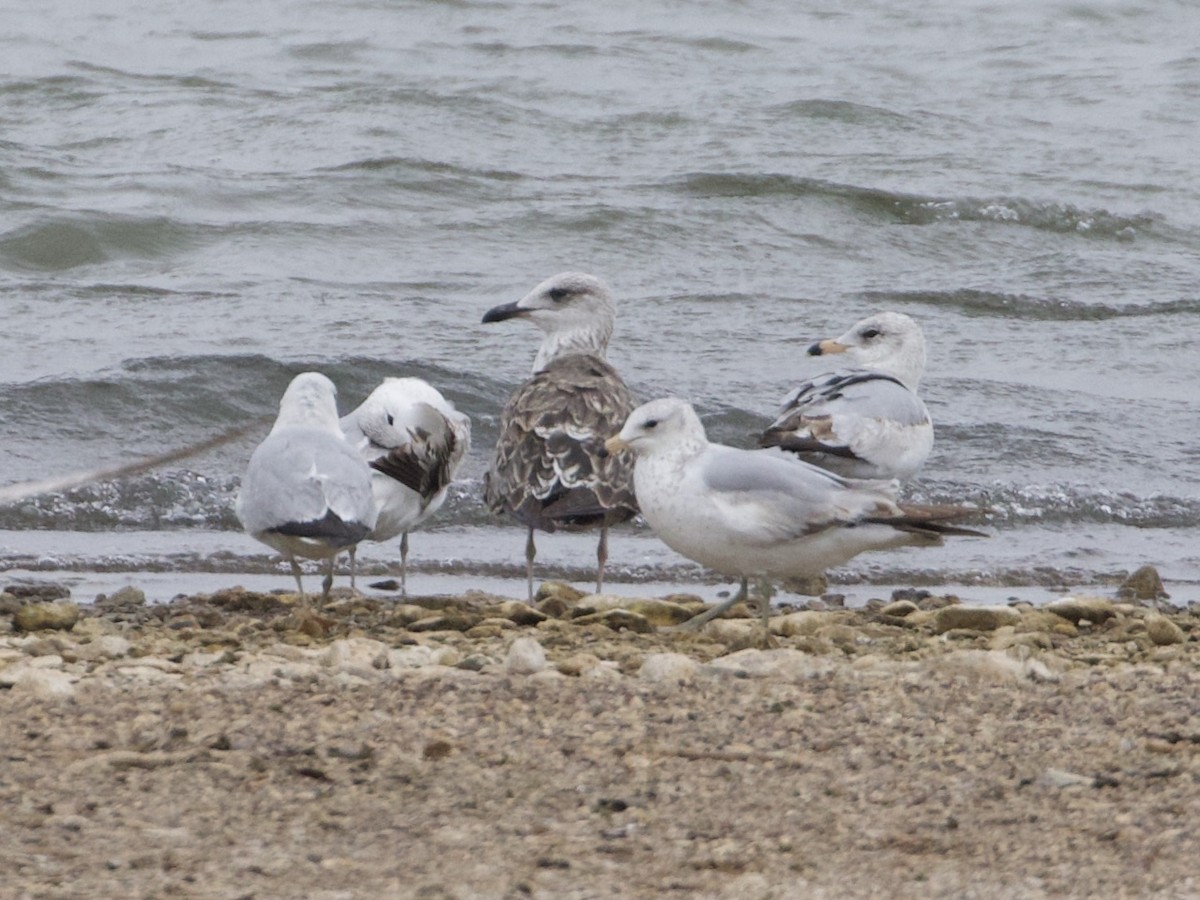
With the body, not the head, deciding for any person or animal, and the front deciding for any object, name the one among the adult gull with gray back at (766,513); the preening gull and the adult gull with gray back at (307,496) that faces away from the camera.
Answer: the adult gull with gray back at (307,496)

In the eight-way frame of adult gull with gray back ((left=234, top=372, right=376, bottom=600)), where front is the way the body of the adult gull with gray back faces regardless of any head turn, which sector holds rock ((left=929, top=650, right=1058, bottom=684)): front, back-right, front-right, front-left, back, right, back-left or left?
back-right

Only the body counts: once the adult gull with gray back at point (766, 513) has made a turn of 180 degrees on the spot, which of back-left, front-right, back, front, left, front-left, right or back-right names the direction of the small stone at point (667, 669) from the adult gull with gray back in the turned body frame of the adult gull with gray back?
right

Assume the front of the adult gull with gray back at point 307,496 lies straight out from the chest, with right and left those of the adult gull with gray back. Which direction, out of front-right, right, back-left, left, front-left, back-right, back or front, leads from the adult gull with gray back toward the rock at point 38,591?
front-left

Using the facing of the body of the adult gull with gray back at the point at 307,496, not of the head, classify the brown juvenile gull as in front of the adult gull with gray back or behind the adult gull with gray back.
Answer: in front

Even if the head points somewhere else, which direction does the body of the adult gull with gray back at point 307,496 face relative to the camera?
away from the camera

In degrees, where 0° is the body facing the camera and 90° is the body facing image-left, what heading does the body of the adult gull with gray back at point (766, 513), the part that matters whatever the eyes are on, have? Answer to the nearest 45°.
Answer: approximately 90°

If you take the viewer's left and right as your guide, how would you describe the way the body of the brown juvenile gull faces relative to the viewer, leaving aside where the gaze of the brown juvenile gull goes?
facing away from the viewer
